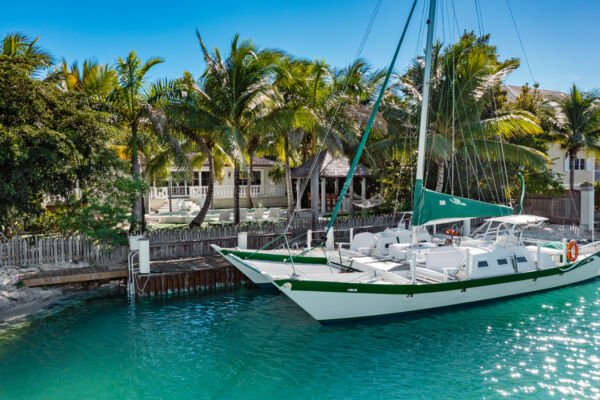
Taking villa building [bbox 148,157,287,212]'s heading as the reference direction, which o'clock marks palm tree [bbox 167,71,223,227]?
The palm tree is roughly at 12 o'clock from the villa building.

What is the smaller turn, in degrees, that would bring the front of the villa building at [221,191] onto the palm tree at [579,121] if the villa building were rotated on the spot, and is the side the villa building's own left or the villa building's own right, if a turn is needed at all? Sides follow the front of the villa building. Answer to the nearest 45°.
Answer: approximately 45° to the villa building's own left

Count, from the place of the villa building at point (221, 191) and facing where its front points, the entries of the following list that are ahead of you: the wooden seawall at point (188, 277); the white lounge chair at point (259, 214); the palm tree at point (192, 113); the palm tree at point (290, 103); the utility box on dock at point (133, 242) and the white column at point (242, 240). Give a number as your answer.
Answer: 6

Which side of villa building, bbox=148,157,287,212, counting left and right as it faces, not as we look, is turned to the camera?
front

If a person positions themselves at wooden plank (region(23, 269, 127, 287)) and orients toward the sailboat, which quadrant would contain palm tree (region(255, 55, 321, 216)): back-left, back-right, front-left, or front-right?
front-left

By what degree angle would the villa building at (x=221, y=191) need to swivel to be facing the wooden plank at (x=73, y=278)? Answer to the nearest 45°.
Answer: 0° — it already faces it

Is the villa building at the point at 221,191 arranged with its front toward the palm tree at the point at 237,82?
yes

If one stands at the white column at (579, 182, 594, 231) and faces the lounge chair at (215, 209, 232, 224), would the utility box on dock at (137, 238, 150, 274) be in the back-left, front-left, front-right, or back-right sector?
front-left

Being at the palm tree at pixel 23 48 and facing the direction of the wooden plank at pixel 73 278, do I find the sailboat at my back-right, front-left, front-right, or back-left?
front-left

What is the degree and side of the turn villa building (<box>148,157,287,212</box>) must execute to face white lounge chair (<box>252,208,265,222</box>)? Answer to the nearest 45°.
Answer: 0° — it already faces it

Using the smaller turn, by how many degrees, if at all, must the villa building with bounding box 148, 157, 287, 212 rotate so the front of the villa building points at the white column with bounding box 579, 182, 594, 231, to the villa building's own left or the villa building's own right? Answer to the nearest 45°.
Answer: approximately 45° to the villa building's own left

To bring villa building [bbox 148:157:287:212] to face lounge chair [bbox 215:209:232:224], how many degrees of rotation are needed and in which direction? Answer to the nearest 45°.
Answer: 0° — it already faces it

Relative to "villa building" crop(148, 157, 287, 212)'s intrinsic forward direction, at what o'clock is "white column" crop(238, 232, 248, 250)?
The white column is roughly at 12 o'clock from the villa building.
